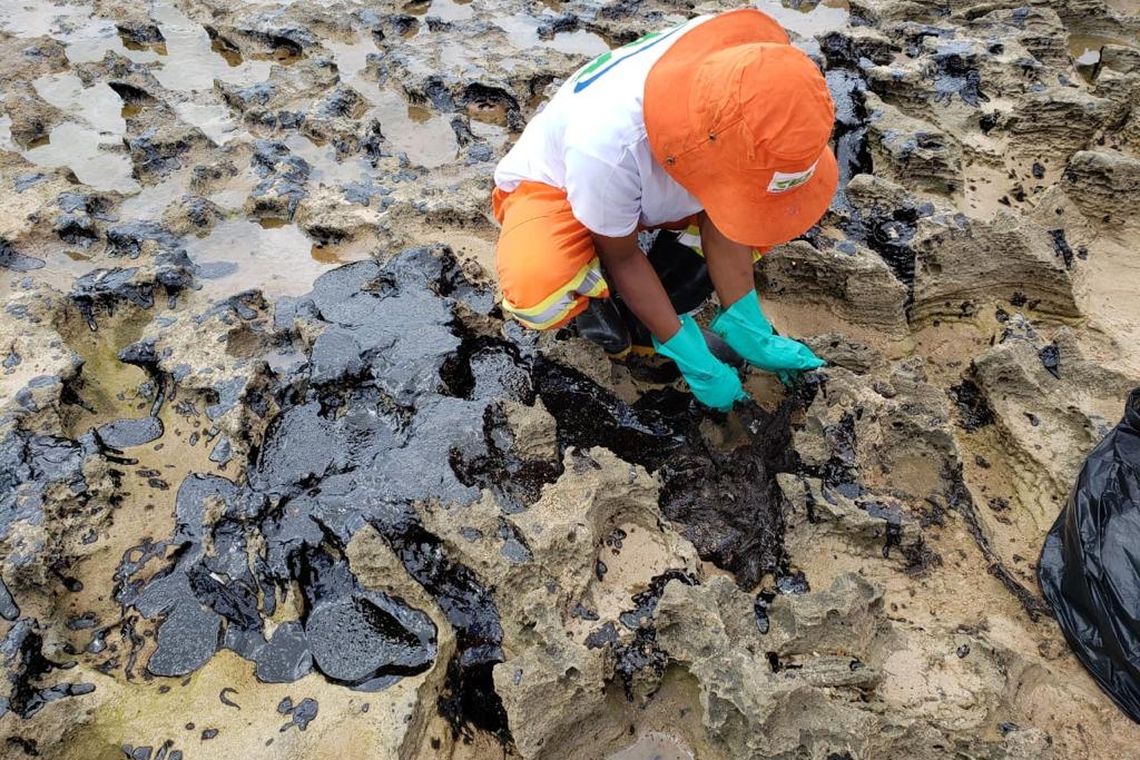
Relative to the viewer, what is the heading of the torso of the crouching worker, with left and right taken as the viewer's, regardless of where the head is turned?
facing the viewer and to the right of the viewer

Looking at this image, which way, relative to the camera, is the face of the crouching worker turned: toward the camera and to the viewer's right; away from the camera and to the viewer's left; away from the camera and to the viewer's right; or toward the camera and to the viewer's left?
toward the camera and to the viewer's right
